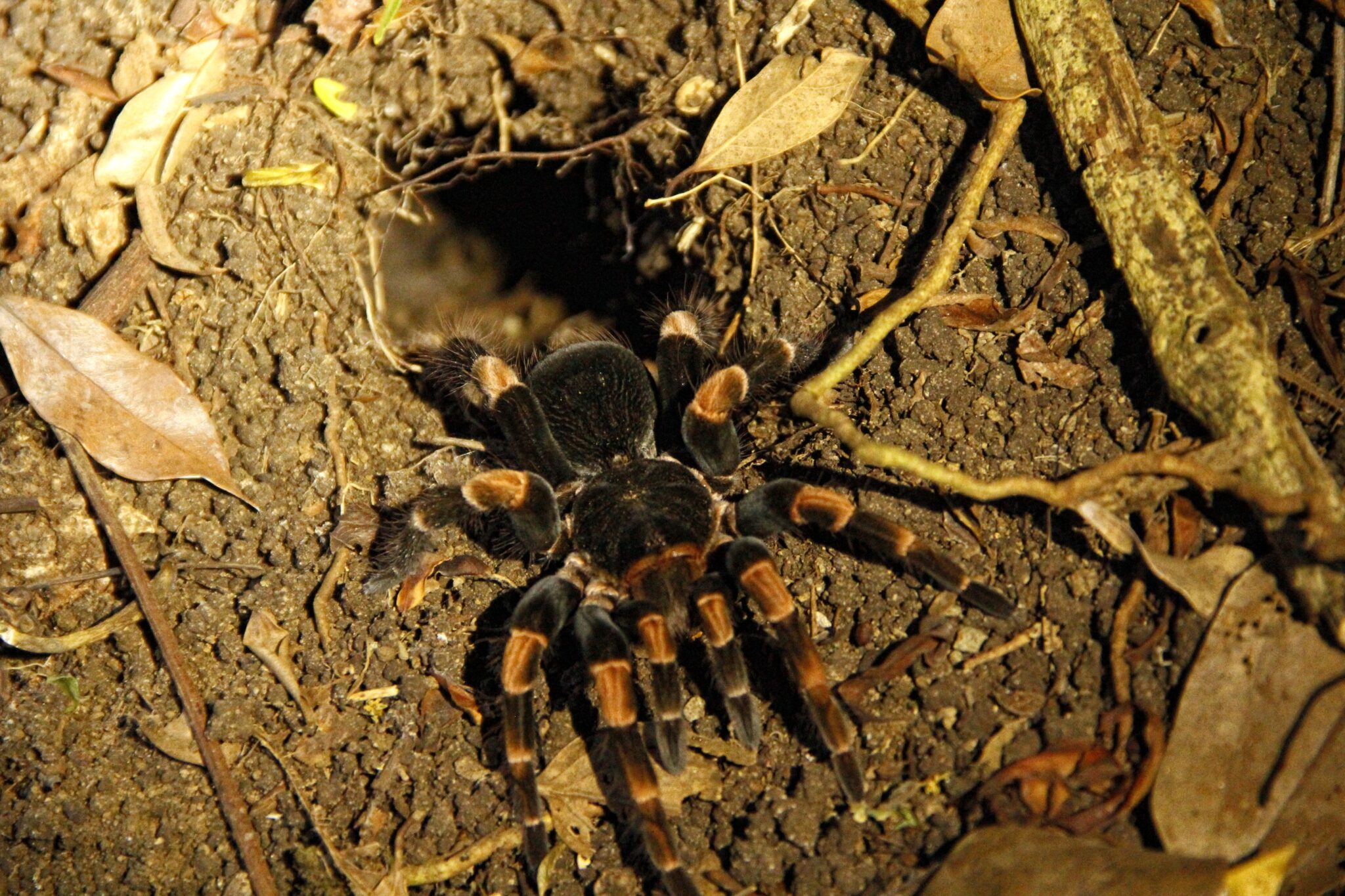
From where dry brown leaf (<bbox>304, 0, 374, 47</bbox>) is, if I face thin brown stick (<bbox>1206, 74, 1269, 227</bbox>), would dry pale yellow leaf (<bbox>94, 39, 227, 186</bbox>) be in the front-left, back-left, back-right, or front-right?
back-right

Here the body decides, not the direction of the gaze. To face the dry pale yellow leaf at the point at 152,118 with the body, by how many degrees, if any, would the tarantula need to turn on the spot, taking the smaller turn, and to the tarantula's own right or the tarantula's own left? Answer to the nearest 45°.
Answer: approximately 90° to the tarantula's own right

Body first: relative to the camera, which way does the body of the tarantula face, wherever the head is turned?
toward the camera

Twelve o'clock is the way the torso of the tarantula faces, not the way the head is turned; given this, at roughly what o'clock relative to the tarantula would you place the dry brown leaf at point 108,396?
The dry brown leaf is roughly at 3 o'clock from the tarantula.

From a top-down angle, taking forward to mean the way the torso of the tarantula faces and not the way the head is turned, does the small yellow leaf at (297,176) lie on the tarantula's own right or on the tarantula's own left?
on the tarantula's own right

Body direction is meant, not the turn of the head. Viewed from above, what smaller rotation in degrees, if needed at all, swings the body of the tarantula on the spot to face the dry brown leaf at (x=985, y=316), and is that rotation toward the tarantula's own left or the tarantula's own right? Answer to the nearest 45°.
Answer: approximately 135° to the tarantula's own left

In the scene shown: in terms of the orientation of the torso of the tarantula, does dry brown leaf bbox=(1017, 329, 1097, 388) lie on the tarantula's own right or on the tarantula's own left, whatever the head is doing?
on the tarantula's own left

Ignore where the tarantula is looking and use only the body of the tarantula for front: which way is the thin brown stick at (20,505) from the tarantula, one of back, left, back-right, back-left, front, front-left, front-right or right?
right

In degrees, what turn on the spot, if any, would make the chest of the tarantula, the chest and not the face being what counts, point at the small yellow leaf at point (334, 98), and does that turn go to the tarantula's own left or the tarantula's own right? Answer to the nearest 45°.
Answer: approximately 135° to the tarantula's own right
